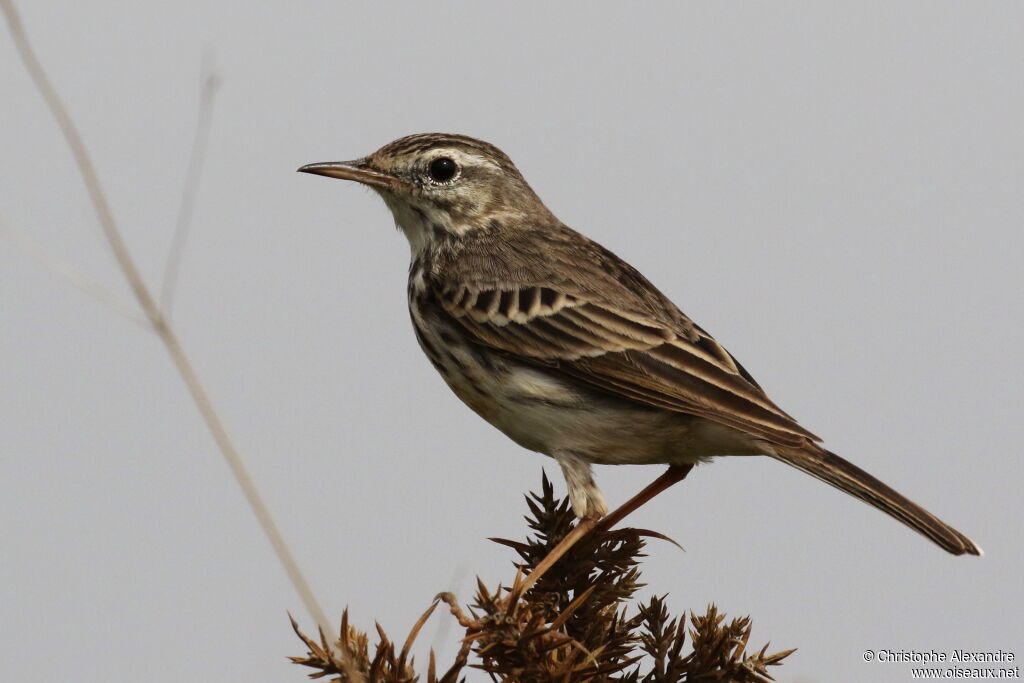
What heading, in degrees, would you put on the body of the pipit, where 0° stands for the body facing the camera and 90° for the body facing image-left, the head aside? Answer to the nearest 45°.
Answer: approximately 90°
